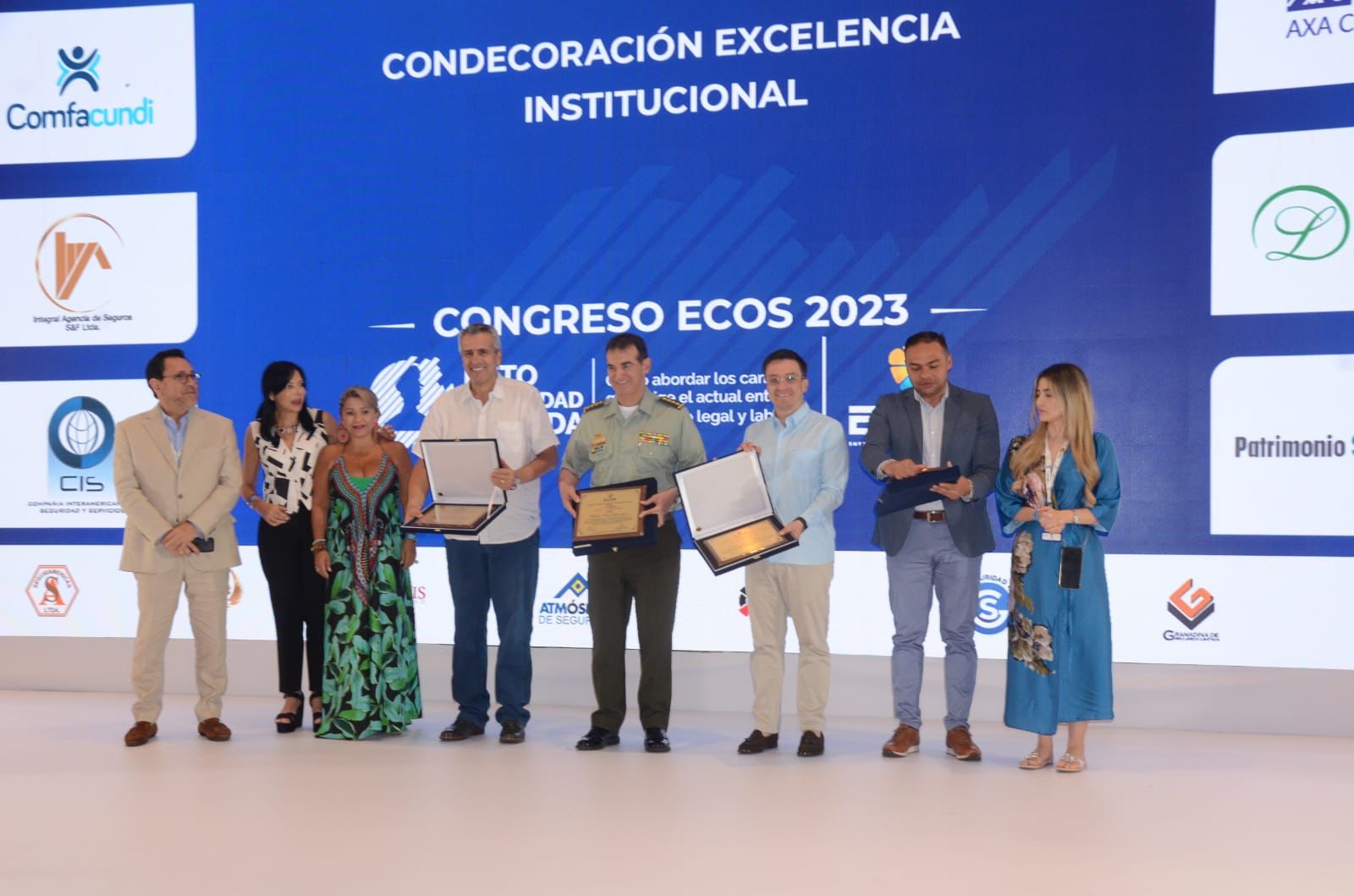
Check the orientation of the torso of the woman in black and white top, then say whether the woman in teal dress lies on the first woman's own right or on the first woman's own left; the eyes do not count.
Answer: on the first woman's own left

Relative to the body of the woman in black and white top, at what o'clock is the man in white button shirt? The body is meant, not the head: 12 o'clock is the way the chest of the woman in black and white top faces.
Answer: The man in white button shirt is roughly at 10 o'clock from the woman in black and white top.

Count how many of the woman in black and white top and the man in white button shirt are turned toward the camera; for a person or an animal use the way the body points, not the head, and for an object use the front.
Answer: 2

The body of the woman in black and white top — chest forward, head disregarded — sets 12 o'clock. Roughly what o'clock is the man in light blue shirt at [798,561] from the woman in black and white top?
The man in light blue shirt is roughly at 10 o'clock from the woman in black and white top.

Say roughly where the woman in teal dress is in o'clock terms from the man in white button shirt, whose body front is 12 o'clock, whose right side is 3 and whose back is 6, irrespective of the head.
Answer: The woman in teal dress is roughly at 10 o'clock from the man in white button shirt.

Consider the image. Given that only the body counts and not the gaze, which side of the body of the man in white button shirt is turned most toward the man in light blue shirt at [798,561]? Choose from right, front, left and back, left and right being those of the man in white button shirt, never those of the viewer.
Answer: left

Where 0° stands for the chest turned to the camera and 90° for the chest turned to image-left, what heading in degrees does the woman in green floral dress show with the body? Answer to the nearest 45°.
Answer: approximately 0°
